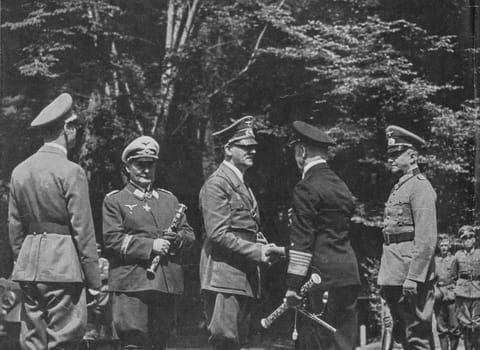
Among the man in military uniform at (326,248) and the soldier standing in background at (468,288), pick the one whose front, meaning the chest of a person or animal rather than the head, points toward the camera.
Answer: the soldier standing in background

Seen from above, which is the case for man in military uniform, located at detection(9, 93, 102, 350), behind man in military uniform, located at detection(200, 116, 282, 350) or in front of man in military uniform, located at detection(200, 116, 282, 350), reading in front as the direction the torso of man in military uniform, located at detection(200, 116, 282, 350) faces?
behind

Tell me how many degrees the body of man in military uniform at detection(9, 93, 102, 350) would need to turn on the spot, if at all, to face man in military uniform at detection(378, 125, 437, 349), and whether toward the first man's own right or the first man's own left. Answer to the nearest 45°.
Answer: approximately 45° to the first man's own right

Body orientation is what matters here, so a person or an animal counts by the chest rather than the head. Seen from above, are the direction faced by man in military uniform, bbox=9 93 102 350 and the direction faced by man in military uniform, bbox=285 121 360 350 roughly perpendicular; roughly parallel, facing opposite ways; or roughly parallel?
roughly perpendicular

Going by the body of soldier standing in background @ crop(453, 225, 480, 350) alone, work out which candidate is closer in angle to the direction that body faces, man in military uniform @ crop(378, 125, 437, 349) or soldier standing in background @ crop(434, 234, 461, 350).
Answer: the man in military uniform

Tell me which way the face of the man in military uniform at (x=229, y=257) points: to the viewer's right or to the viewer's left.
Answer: to the viewer's right

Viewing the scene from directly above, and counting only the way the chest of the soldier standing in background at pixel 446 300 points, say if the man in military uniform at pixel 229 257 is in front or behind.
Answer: in front

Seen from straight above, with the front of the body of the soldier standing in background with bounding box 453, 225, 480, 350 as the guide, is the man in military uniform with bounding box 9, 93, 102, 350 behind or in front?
in front

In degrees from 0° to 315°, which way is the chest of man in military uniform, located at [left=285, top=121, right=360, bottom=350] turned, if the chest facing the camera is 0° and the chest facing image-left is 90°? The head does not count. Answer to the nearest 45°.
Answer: approximately 135°

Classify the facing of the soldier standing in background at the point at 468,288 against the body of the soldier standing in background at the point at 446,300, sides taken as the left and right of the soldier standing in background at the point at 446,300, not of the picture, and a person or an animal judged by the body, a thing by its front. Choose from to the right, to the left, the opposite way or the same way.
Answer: the same way

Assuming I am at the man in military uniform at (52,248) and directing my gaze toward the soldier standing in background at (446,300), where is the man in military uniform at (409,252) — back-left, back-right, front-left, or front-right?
front-right

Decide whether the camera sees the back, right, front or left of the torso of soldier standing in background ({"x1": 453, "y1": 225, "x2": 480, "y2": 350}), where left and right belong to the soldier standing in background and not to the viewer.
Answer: front

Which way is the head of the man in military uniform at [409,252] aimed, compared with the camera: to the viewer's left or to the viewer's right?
to the viewer's left

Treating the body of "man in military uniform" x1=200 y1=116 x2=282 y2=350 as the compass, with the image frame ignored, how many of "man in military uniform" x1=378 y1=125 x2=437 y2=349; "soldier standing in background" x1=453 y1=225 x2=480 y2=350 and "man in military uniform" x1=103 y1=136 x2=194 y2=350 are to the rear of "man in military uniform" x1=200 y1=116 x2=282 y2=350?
1

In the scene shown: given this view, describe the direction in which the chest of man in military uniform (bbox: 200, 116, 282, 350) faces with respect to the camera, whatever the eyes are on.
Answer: to the viewer's right
